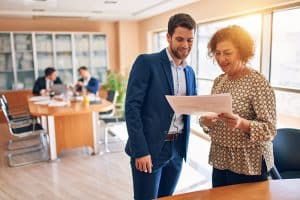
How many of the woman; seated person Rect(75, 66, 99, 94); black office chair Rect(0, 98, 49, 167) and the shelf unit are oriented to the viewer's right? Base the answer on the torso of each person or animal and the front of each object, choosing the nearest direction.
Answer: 1

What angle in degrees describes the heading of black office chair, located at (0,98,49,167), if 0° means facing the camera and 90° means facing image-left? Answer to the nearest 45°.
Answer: approximately 270°

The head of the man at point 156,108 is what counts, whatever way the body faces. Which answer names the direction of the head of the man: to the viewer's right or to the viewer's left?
to the viewer's right

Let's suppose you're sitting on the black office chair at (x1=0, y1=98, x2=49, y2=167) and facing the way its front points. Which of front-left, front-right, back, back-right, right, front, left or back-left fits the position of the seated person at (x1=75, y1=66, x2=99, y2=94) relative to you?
front-left

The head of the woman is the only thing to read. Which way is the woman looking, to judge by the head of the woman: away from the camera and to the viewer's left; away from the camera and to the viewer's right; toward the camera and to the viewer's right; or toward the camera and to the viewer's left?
toward the camera and to the viewer's left

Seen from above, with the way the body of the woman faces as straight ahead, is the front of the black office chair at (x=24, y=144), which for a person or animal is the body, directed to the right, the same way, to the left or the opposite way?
the opposite way

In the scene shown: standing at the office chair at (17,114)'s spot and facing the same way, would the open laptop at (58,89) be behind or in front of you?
in front

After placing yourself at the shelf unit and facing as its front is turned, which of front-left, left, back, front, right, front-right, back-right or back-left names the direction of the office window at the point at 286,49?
front-left

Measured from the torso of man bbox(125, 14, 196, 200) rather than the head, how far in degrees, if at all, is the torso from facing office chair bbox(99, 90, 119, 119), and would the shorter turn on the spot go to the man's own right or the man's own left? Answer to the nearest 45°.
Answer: approximately 135° to the man's own left

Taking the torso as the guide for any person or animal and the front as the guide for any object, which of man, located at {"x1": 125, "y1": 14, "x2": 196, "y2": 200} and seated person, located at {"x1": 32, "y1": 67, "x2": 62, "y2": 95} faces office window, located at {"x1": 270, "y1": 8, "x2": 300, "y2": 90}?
the seated person

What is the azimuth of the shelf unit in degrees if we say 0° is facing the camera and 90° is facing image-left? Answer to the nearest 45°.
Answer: approximately 0°

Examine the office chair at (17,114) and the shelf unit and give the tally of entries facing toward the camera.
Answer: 1
